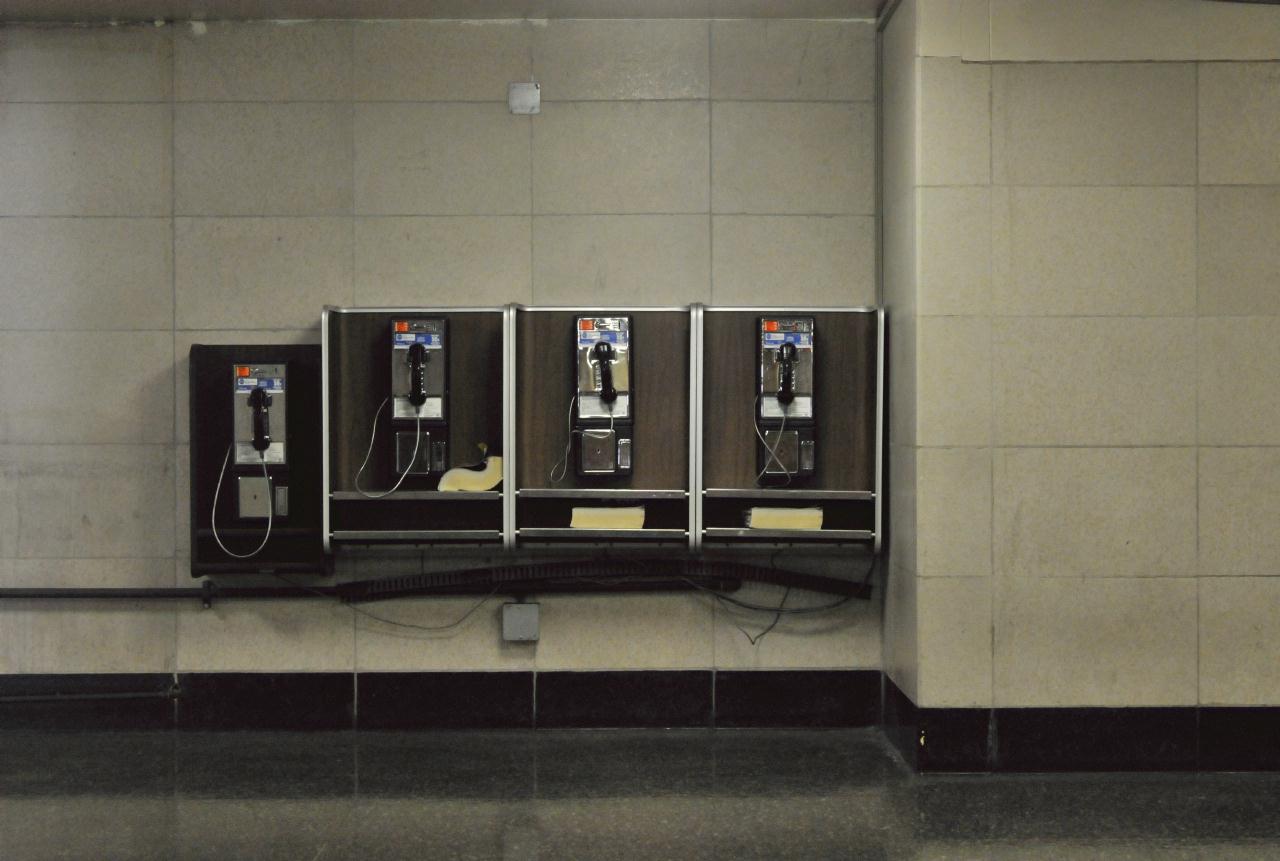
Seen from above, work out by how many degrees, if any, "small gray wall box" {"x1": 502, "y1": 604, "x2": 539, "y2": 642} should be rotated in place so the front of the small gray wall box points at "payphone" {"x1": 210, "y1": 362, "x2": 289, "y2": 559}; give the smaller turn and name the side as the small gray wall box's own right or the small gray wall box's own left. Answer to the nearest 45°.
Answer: approximately 90° to the small gray wall box's own right

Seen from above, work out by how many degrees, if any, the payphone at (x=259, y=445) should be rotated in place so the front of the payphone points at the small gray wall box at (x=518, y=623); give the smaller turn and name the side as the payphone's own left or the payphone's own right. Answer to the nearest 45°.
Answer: approximately 90° to the payphone's own left

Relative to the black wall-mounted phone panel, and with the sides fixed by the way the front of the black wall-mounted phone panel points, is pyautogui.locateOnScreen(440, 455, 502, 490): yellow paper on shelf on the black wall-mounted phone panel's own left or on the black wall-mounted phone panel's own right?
on the black wall-mounted phone panel's own left

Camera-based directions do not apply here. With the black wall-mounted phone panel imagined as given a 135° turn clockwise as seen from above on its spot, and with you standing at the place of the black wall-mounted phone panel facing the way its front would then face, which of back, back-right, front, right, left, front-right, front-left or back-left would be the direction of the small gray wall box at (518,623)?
back-right

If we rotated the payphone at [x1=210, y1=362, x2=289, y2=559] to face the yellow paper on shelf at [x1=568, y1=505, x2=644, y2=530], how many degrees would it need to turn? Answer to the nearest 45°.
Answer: approximately 90° to its left

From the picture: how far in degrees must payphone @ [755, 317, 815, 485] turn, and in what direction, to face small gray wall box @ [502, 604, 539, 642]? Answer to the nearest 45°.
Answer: approximately 90° to its right

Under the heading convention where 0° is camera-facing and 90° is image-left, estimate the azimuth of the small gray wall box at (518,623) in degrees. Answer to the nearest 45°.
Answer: approximately 0°

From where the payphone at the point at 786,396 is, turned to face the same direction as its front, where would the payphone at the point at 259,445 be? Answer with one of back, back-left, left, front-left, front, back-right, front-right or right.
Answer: right

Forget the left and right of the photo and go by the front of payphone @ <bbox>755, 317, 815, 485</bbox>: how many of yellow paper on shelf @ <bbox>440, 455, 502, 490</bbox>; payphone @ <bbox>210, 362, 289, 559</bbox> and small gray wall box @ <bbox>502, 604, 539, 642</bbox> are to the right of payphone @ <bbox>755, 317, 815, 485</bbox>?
3
